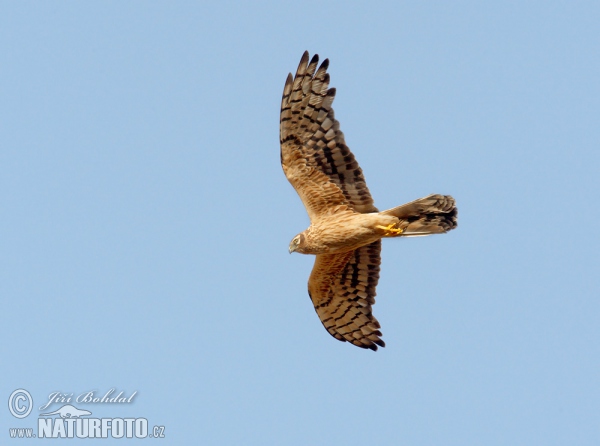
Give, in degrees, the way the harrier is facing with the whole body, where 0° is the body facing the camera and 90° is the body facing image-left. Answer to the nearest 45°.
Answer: approximately 90°
